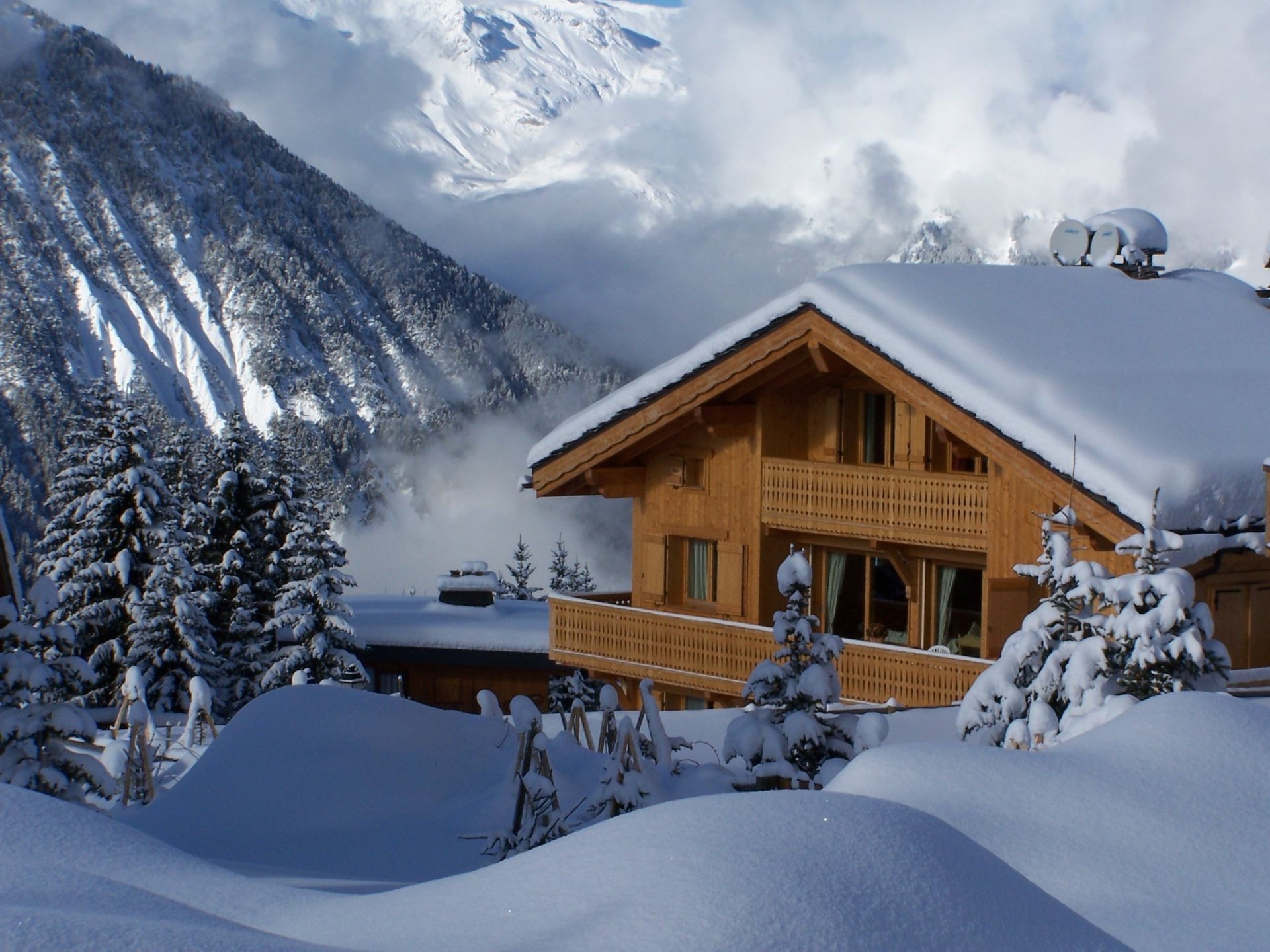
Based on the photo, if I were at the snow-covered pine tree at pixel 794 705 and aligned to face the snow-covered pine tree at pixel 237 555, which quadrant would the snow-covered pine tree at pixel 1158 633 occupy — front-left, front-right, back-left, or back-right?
back-right

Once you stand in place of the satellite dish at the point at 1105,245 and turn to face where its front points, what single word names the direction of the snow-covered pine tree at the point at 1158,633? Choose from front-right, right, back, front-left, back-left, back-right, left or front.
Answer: front-left

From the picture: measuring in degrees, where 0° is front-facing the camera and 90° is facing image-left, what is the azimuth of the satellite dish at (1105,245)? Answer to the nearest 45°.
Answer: approximately 45°

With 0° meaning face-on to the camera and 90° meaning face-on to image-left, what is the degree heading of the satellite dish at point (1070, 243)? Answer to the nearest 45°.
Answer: approximately 45°

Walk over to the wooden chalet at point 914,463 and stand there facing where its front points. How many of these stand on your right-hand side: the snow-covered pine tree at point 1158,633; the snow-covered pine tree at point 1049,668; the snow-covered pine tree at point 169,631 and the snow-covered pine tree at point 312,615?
2

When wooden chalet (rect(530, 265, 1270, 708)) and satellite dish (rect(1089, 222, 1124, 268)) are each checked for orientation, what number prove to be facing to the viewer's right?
0

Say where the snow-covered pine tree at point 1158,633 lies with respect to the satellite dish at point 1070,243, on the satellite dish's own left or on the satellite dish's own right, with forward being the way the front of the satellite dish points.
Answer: on the satellite dish's own left

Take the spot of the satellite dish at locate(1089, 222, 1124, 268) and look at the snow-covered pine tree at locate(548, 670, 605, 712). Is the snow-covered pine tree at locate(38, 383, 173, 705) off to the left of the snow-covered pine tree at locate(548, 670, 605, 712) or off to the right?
right

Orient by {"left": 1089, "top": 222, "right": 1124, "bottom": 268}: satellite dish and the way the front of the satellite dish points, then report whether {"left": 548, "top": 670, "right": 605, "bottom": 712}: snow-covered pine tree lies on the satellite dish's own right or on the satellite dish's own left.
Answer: on the satellite dish's own right

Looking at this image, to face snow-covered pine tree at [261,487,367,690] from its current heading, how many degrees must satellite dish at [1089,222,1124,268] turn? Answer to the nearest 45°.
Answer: approximately 45° to its right

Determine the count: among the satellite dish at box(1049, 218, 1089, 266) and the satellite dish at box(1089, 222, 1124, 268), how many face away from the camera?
0

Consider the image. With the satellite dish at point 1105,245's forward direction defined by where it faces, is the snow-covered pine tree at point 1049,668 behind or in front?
in front

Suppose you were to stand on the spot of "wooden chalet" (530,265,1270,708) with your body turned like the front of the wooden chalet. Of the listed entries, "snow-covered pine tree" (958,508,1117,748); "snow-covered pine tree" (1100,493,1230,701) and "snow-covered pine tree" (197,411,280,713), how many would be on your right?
1

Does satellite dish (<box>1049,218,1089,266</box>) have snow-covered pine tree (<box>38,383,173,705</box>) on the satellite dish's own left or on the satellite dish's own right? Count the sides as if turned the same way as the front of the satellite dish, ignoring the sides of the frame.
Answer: on the satellite dish's own right
